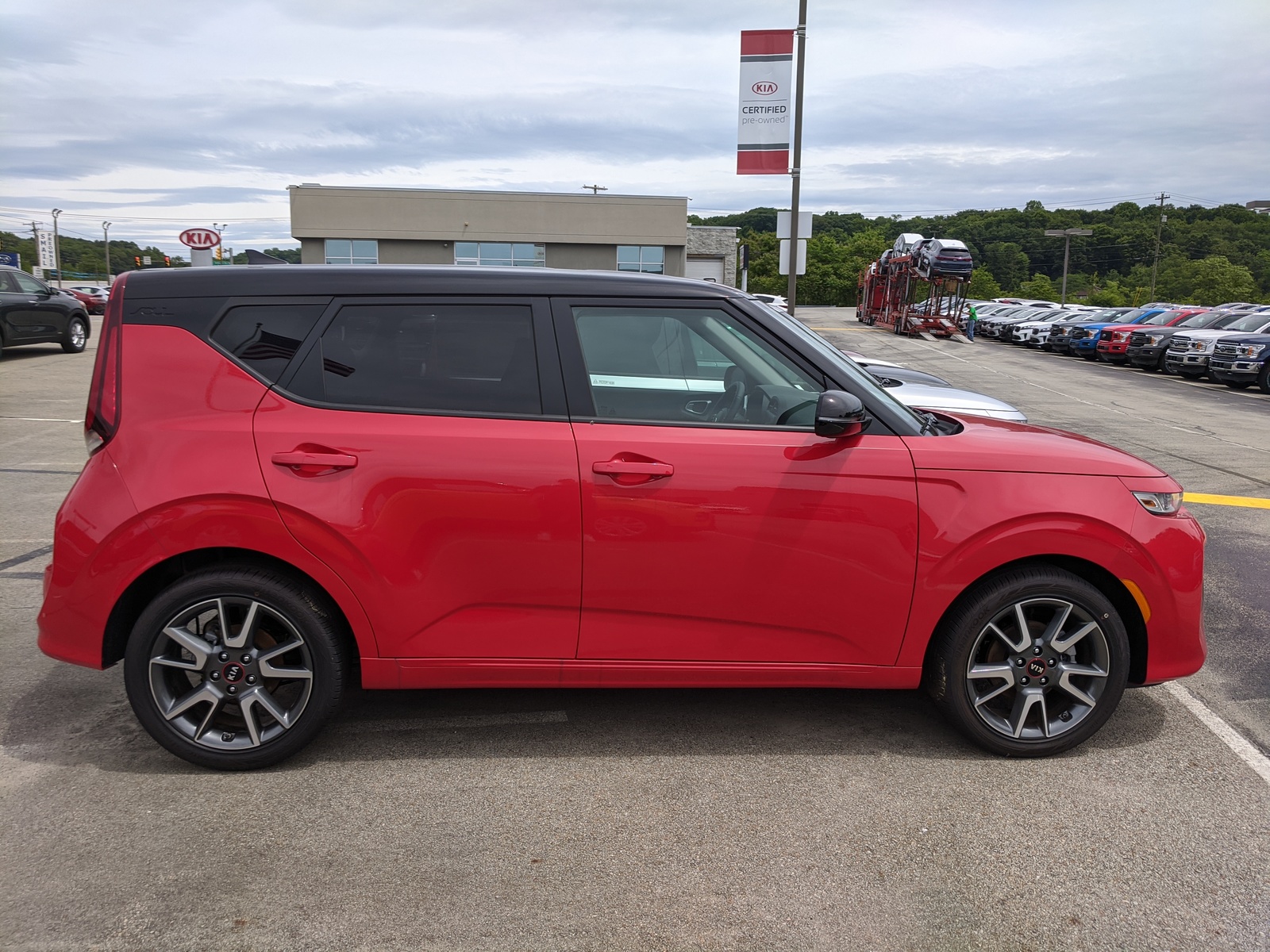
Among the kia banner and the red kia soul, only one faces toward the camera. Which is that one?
the kia banner

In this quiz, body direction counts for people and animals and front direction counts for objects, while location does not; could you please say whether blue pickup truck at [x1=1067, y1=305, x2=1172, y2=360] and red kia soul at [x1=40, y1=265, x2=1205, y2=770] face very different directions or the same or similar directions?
very different directions

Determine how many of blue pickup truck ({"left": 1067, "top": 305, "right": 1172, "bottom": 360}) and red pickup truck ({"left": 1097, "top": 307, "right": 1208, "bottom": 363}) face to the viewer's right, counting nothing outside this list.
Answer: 0

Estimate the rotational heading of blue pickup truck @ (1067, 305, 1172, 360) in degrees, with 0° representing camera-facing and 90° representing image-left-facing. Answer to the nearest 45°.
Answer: approximately 45°

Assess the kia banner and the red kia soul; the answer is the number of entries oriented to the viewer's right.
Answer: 1

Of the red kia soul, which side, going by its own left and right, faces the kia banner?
left

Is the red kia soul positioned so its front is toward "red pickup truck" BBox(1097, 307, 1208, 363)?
no

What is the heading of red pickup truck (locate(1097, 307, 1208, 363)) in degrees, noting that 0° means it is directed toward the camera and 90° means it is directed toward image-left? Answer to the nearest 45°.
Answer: approximately 45°

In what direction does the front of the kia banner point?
toward the camera

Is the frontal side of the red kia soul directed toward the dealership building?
no

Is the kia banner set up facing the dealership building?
no

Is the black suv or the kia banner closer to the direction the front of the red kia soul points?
the kia banner

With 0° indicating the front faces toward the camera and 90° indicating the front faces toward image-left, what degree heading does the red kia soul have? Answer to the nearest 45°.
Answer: approximately 270°

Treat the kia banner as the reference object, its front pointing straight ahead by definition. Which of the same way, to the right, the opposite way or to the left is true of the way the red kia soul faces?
to the left

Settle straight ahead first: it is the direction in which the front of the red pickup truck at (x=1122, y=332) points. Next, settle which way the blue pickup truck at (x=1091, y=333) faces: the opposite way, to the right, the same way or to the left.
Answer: the same way

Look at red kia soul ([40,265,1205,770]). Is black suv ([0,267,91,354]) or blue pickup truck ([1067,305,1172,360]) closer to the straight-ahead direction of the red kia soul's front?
the blue pickup truck

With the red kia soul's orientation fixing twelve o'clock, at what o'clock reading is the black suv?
The black suv is roughly at 8 o'clock from the red kia soul.

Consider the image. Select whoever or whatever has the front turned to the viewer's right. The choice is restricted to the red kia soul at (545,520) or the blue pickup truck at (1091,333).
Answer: the red kia soul

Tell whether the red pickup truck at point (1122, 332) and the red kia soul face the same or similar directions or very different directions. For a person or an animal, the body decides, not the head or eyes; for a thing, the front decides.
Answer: very different directions

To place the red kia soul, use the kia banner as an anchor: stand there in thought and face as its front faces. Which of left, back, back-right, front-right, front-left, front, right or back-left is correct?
front

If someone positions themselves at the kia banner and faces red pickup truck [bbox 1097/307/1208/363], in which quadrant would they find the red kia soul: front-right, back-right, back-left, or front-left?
back-right
